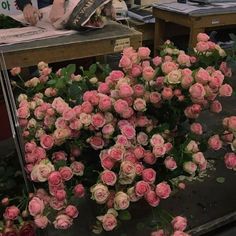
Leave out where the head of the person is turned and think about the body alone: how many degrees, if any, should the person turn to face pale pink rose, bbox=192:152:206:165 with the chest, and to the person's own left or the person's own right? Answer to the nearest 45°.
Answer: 0° — they already face it

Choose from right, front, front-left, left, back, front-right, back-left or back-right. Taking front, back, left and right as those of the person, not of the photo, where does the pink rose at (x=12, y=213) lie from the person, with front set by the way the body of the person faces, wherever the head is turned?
front

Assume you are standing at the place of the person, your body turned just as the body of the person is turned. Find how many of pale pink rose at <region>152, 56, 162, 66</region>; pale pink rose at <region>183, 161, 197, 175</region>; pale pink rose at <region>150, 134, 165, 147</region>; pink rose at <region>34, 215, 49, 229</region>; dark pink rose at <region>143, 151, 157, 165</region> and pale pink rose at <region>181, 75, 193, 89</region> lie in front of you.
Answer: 6

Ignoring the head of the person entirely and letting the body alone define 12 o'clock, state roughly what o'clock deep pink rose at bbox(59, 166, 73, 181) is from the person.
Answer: The deep pink rose is roughly at 12 o'clock from the person.

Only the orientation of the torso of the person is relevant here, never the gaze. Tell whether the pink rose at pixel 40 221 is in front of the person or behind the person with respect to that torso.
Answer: in front

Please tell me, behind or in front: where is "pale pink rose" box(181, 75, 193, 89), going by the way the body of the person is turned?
in front

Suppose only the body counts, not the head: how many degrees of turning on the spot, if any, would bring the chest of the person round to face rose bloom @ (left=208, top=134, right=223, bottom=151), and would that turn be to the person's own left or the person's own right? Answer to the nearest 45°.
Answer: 0° — they already face it

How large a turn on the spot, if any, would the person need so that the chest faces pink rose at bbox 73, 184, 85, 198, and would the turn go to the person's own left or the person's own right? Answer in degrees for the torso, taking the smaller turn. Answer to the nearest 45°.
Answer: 0° — they already face it

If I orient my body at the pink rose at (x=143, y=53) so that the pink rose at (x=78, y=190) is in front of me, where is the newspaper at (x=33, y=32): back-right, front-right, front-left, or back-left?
back-right

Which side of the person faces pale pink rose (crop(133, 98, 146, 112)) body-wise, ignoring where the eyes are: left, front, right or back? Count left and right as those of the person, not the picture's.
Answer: front

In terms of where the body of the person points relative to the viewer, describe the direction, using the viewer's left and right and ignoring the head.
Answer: facing the viewer

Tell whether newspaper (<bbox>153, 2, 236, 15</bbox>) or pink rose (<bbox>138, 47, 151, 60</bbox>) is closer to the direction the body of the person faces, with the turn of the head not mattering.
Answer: the pink rose

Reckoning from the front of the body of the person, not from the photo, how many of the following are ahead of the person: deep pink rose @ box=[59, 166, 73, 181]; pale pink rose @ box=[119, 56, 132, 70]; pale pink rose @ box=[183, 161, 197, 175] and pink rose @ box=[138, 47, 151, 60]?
4
